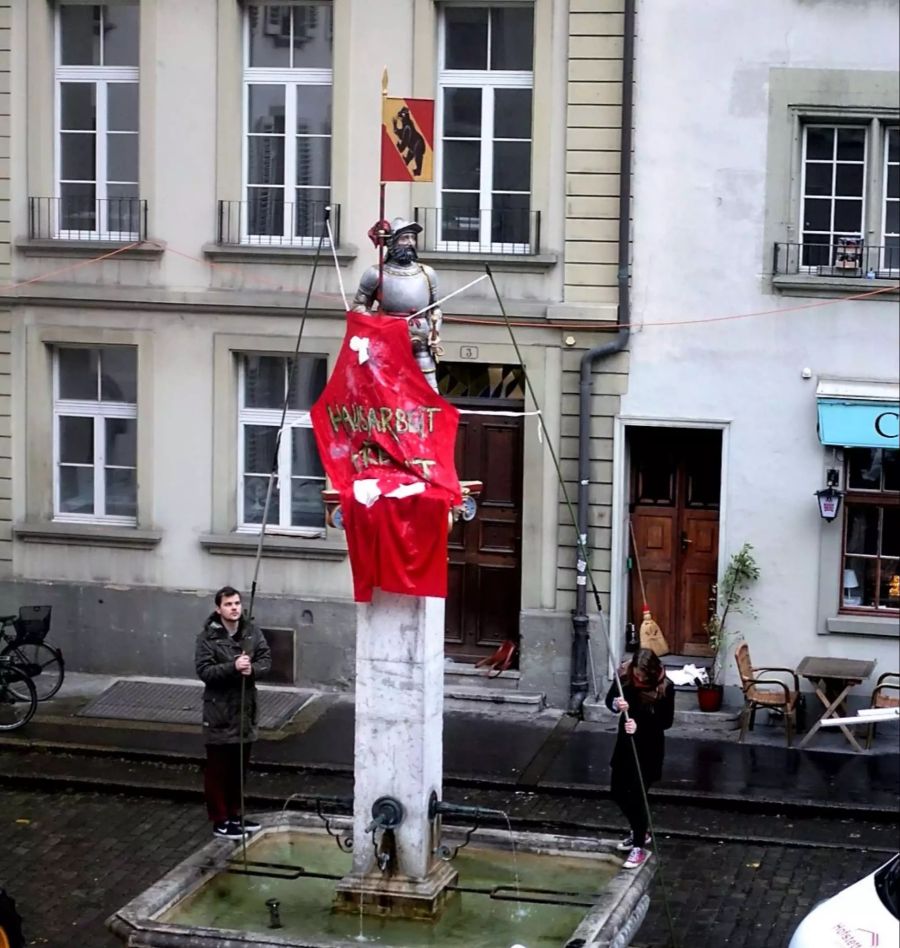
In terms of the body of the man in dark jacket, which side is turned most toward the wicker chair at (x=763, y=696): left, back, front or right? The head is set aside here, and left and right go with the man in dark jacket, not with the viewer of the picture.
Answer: left

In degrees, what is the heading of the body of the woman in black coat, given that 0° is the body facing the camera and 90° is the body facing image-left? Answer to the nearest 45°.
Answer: approximately 45°

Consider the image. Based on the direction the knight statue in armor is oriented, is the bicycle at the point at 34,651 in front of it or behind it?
behind

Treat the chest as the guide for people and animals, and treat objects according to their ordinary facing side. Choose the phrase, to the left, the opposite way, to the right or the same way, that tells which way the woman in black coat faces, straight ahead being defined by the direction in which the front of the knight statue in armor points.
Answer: to the right

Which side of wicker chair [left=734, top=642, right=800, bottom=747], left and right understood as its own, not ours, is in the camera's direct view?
right

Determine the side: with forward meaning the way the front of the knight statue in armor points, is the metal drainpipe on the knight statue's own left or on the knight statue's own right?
on the knight statue's own left

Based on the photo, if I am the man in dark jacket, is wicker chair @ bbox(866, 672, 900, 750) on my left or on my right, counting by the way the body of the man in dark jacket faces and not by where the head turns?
on my left

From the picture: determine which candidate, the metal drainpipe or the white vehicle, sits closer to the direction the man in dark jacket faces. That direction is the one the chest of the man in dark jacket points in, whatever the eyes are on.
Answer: the white vehicle

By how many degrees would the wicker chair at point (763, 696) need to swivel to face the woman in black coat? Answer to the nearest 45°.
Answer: approximately 90° to its right
